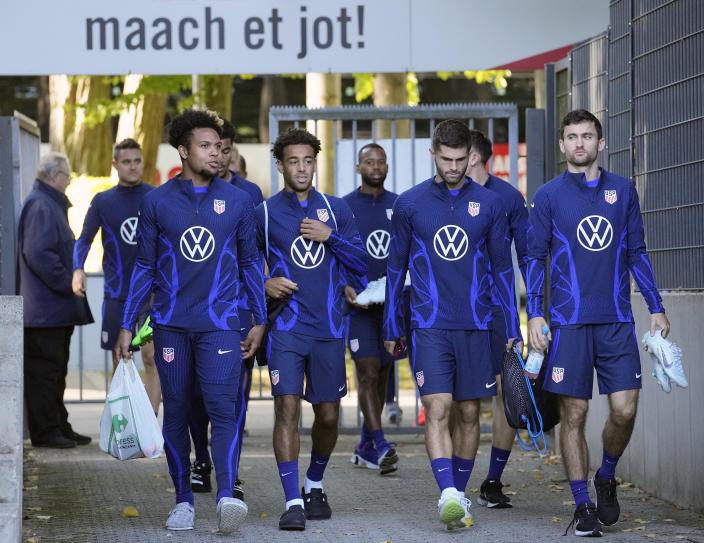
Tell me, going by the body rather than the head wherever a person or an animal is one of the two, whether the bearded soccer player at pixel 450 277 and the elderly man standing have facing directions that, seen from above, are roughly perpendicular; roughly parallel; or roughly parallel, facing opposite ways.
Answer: roughly perpendicular

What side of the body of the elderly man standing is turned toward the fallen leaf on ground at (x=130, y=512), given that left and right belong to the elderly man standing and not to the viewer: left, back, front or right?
right

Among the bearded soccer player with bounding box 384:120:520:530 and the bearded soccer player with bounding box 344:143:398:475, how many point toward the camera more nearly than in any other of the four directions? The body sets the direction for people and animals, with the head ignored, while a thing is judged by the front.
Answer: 2

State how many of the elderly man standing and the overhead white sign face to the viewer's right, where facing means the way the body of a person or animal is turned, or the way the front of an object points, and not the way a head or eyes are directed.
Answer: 1

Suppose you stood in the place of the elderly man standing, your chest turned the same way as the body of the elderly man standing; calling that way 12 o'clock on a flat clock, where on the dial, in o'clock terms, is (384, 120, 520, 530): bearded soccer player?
The bearded soccer player is roughly at 2 o'clock from the elderly man standing.

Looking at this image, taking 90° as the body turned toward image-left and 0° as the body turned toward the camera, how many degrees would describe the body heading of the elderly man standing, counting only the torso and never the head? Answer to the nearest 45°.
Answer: approximately 270°

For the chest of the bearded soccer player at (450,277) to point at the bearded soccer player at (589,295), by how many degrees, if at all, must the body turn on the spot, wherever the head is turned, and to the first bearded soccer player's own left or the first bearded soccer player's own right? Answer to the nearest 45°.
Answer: approximately 90° to the first bearded soccer player's own left
